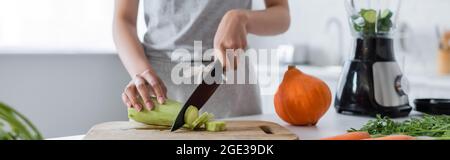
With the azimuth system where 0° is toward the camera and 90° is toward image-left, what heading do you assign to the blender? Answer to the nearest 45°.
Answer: approximately 315°

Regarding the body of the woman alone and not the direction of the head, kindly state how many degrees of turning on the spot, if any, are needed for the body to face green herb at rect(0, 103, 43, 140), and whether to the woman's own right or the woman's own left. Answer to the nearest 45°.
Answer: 0° — they already face it

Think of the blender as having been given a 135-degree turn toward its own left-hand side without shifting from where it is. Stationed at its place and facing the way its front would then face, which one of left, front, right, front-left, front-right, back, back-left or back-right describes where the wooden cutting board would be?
back-left

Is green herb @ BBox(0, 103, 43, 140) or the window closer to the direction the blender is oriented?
the green herb

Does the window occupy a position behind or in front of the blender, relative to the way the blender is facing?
behind

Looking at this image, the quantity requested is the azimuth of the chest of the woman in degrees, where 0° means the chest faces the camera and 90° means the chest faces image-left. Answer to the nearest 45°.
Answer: approximately 0°
